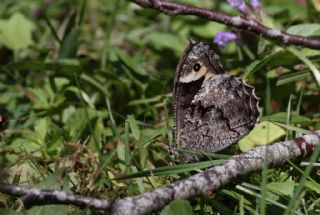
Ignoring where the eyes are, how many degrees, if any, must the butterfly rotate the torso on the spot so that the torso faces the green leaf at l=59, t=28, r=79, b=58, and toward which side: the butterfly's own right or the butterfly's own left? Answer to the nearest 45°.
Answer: approximately 45° to the butterfly's own right

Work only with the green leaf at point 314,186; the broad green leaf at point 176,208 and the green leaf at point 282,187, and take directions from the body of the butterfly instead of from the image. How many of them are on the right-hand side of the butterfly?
0

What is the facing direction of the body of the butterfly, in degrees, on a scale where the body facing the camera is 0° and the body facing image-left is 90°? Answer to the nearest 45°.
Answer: approximately 90°

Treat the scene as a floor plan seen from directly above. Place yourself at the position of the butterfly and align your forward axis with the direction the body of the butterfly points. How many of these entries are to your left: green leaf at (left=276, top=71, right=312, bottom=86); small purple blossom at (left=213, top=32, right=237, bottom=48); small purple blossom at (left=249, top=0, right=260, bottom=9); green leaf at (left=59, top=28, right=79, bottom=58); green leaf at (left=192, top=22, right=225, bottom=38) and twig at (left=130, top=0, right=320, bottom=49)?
0

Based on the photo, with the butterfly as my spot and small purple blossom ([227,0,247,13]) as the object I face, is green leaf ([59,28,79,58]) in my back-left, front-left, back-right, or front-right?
front-left

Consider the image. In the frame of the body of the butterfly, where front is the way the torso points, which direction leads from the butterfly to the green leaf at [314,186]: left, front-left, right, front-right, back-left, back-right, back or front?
back-left

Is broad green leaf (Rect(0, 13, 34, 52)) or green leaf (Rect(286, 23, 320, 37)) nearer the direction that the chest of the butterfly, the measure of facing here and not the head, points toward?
the broad green leaf

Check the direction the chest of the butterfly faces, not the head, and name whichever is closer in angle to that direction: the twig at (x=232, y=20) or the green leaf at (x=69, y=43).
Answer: the green leaf

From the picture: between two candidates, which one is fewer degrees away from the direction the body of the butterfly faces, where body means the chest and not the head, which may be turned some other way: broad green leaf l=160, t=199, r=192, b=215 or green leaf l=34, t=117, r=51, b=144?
the green leaf

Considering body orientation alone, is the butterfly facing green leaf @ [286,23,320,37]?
no

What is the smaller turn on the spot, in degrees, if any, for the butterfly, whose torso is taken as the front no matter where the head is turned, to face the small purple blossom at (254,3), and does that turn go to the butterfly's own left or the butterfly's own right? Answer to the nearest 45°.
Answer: approximately 90° to the butterfly's own right

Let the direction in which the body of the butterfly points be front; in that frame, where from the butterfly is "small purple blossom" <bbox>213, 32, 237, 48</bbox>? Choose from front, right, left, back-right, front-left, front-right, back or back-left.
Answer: right

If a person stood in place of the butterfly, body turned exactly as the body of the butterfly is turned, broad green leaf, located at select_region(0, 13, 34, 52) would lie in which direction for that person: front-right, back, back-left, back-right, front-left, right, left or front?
front-right

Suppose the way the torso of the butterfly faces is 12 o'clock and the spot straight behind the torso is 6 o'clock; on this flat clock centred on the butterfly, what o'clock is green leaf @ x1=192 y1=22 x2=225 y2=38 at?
The green leaf is roughly at 3 o'clock from the butterfly.

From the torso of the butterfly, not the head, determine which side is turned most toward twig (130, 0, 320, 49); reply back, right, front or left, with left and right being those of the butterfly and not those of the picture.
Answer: right
